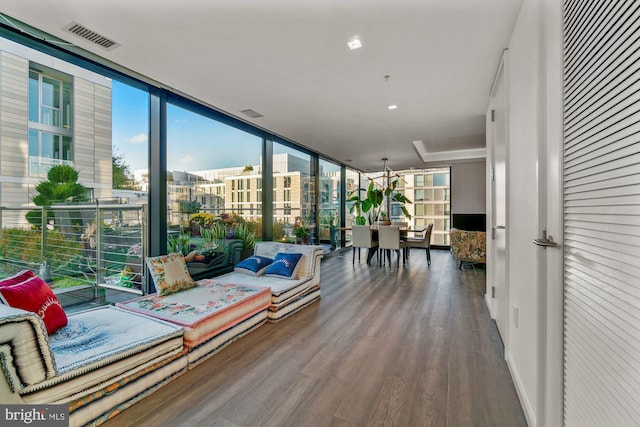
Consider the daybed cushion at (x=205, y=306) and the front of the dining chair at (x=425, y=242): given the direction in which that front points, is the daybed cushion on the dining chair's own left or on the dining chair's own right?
on the dining chair's own left

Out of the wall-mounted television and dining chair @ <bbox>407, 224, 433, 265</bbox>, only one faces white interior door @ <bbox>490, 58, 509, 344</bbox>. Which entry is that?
the wall-mounted television

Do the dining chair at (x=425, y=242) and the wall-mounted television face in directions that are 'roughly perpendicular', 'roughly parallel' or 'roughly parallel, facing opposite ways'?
roughly perpendicular

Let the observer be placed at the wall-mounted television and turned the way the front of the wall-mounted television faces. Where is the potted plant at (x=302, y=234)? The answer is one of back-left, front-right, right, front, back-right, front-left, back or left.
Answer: front-right

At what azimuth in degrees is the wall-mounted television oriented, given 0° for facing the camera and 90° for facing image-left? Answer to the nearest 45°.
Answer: approximately 0°

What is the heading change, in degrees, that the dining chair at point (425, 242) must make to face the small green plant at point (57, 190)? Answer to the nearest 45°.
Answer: approximately 45° to its left

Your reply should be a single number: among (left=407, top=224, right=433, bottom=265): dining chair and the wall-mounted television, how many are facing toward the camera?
1

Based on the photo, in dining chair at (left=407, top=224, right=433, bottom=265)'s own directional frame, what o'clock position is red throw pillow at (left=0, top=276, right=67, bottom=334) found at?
The red throw pillow is roughly at 10 o'clock from the dining chair.

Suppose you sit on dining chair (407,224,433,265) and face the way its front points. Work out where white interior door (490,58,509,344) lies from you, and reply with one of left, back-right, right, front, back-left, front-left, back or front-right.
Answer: left

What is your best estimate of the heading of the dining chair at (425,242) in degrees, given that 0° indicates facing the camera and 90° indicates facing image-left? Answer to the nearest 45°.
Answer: approximately 90°

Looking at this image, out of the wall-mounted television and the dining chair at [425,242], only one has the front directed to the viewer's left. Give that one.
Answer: the dining chair

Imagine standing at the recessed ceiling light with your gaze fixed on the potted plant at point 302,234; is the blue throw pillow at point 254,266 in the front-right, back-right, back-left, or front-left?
front-left

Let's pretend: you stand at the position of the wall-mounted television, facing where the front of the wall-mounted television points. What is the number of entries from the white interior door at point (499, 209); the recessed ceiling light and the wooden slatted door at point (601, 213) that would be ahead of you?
3

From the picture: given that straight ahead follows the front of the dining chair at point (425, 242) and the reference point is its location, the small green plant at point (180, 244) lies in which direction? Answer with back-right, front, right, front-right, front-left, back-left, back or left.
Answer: front-left

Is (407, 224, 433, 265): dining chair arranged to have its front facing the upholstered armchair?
no

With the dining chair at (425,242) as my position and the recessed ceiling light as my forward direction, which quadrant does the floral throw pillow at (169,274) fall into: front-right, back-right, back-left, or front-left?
front-right

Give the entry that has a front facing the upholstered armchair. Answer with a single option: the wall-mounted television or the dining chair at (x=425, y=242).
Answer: the wall-mounted television

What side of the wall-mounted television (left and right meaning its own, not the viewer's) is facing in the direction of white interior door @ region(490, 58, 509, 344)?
front
